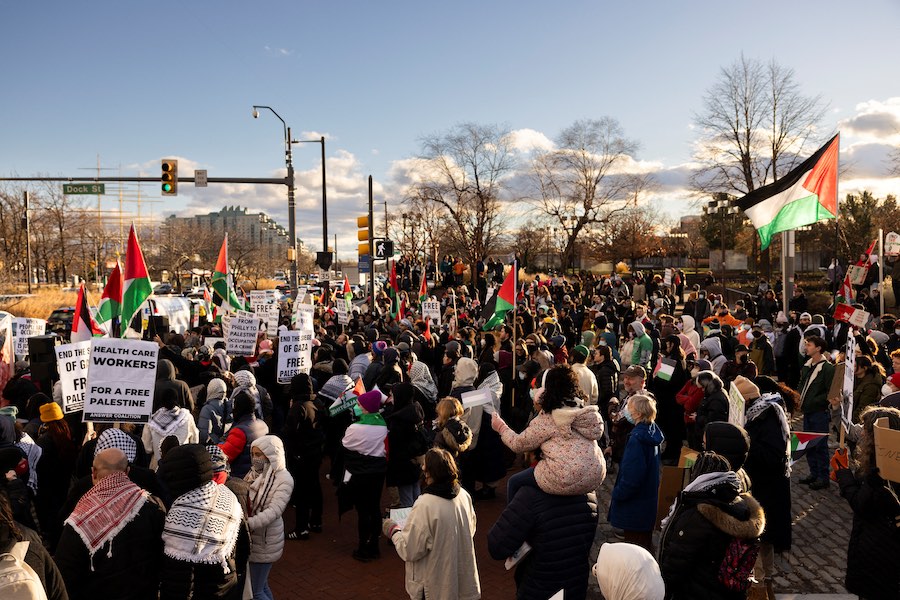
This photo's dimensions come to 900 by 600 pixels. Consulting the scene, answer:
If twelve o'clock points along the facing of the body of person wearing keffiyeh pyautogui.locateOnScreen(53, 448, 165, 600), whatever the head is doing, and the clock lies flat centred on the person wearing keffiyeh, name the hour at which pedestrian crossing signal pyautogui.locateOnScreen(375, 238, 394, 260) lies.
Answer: The pedestrian crossing signal is roughly at 1 o'clock from the person wearing keffiyeh.

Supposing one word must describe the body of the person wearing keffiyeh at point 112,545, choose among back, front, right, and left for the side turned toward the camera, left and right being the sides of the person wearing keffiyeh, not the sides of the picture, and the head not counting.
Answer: back

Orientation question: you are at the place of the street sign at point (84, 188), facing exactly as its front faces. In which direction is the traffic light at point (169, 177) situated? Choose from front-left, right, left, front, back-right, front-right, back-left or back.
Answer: front-left

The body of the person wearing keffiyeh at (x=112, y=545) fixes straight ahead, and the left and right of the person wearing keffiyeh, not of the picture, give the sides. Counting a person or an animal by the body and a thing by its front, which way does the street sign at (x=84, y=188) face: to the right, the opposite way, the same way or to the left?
the opposite way

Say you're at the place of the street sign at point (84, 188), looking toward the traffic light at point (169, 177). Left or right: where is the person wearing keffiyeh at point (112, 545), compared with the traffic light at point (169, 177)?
right

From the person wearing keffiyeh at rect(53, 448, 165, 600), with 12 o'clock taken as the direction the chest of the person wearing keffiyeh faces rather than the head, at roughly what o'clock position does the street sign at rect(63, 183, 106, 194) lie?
The street sign is roughly at 12 o'clock from the person wearing keffiyeh.

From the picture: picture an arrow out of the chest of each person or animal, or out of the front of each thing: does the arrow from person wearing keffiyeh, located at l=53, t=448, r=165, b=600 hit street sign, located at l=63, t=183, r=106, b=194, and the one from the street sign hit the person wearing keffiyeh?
yes

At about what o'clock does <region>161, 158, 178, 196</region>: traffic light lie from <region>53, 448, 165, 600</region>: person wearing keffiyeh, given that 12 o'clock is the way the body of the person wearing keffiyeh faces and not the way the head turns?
The traffic light is roughly at 12 o'clock from the person wearing keffiyeh.

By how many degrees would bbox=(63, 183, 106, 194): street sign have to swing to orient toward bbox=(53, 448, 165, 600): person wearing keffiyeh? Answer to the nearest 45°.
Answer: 0° — it already faces them

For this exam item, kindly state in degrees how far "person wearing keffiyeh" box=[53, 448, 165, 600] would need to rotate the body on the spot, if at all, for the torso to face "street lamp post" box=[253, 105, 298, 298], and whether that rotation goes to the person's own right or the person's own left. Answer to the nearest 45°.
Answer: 0° — they already face it

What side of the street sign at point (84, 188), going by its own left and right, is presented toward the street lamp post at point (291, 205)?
left

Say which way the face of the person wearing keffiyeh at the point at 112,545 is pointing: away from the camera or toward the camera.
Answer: away from the camera
